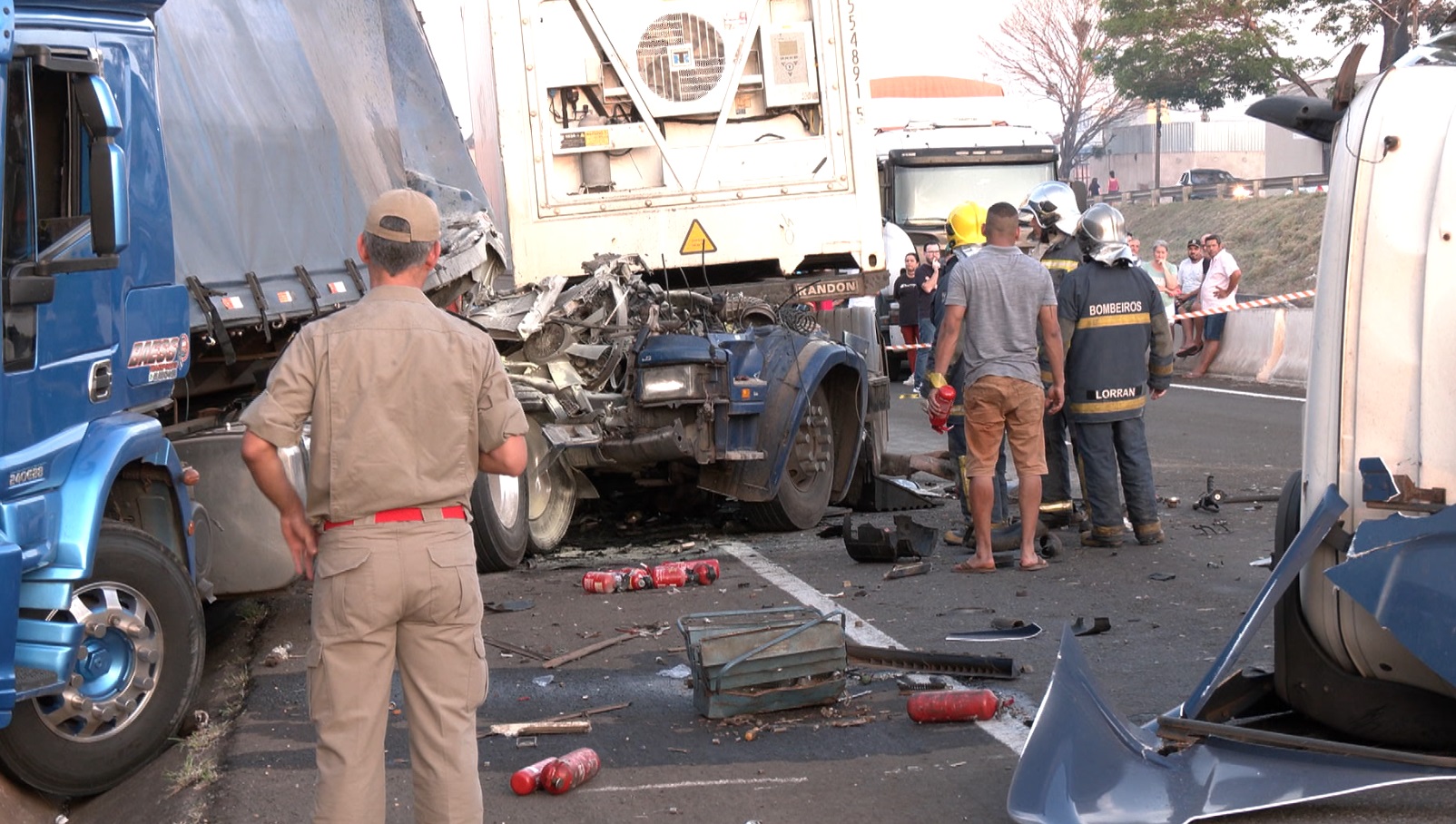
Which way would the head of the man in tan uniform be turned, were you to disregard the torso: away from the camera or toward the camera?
away from the camera

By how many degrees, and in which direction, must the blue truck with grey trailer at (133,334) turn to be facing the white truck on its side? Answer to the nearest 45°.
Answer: approximately 90° to its left

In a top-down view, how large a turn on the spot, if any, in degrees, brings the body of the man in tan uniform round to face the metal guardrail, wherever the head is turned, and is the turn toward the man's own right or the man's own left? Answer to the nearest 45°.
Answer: approximately 45° to the man's own right

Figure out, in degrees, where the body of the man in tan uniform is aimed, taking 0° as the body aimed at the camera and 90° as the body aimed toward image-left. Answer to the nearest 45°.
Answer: approximately 180°

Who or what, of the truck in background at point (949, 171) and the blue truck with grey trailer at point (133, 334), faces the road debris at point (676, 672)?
the truck in background

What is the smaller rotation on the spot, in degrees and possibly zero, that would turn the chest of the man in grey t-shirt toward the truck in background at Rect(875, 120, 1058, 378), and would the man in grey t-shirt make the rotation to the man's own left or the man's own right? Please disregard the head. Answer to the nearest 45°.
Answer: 0° — they already face it

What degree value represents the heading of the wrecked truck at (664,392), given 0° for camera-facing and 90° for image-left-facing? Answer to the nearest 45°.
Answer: approximately 45°

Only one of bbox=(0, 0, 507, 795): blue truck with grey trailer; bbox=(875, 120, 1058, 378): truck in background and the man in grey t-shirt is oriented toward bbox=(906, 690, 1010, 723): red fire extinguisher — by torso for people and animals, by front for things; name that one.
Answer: the truck in background

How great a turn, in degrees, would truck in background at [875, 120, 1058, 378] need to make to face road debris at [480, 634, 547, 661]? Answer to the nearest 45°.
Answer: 0° — it already faces it

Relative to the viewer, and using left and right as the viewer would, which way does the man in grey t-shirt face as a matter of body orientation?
facing away from the viewer

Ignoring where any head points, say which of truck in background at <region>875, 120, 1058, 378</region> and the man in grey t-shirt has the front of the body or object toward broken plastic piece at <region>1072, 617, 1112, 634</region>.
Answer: the truck in background

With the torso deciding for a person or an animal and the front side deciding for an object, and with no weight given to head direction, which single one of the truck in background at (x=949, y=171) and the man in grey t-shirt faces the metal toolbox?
the truck in background
